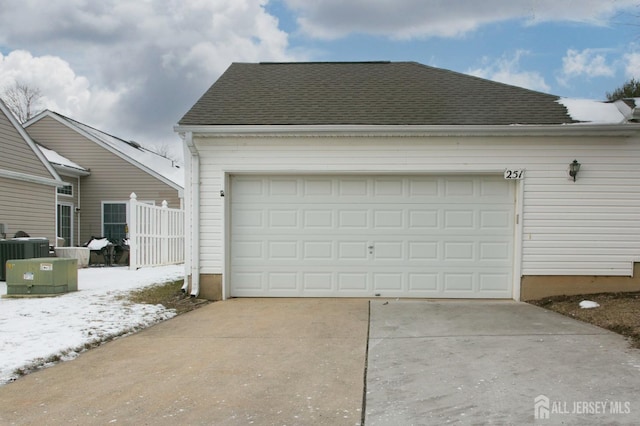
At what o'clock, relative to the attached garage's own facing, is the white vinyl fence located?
The white vinyl fence is roughly at 4 o'clock from the attached garage.

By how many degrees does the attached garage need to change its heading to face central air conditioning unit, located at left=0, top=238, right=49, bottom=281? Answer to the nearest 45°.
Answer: approximately 90° to its right

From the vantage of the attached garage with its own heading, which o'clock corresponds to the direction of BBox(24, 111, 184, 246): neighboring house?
The neighboring house is roughly at 4 o'clock from the attached garage.

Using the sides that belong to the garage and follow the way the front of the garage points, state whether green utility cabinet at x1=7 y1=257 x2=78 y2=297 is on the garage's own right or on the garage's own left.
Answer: on the garage's own right

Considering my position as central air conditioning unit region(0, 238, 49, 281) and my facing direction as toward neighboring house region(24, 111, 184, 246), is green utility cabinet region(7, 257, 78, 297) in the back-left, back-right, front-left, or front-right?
back-right

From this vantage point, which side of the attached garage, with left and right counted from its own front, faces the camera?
front
